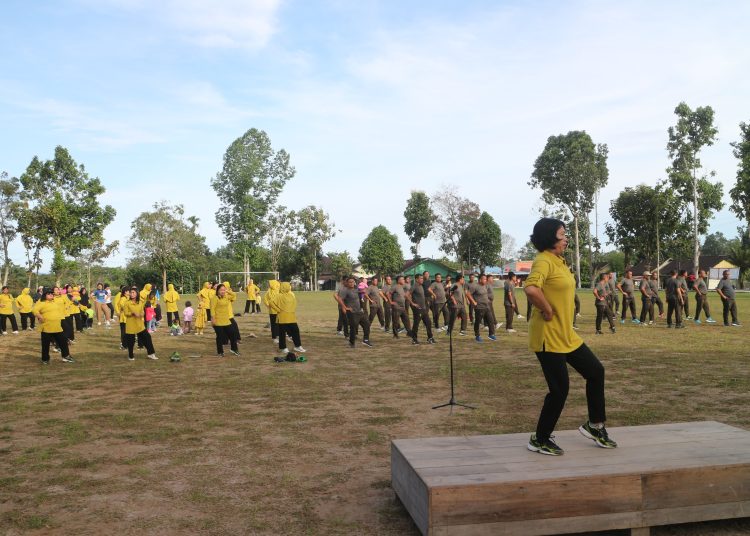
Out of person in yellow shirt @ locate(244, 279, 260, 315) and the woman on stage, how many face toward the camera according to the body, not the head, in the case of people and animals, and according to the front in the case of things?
1

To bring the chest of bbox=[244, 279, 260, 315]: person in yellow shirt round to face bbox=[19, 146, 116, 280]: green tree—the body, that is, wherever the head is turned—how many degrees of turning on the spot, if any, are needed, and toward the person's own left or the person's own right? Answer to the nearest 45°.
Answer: approximately 135° to the person's own right

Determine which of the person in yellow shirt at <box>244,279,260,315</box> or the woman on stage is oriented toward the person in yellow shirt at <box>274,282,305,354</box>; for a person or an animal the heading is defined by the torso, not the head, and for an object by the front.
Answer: the person in yellow shirt at <box>244,279,260,315</box>

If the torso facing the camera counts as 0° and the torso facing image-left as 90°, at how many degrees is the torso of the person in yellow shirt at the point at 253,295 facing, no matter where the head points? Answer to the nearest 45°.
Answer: approximately 0°

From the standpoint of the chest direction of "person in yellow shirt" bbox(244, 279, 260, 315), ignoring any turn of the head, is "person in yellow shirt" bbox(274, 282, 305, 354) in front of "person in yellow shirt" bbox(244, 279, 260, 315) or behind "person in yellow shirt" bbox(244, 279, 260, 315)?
in front

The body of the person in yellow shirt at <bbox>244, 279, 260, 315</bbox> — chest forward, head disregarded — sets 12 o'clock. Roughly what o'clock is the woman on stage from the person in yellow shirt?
The woman on stage is roughly at 12 o'clock from the person in yellow shirt.

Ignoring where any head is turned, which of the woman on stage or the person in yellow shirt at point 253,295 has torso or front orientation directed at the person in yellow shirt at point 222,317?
the person in yellow shirt at point 253,295
